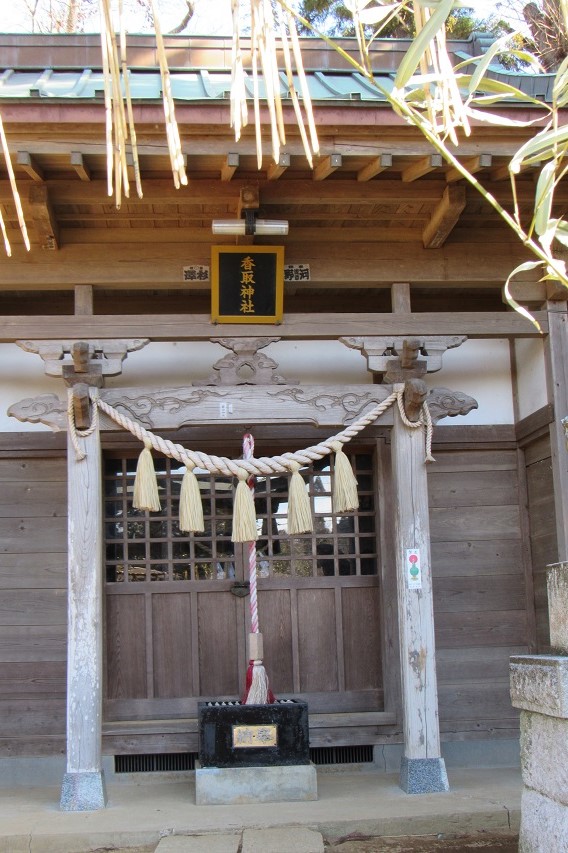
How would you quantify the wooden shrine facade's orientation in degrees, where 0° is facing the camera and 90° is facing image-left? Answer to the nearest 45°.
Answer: approximately 0°
